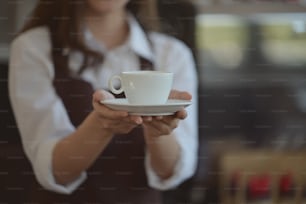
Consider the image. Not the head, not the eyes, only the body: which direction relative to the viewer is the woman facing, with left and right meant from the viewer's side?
facing the viewer and to the right of the viewer
